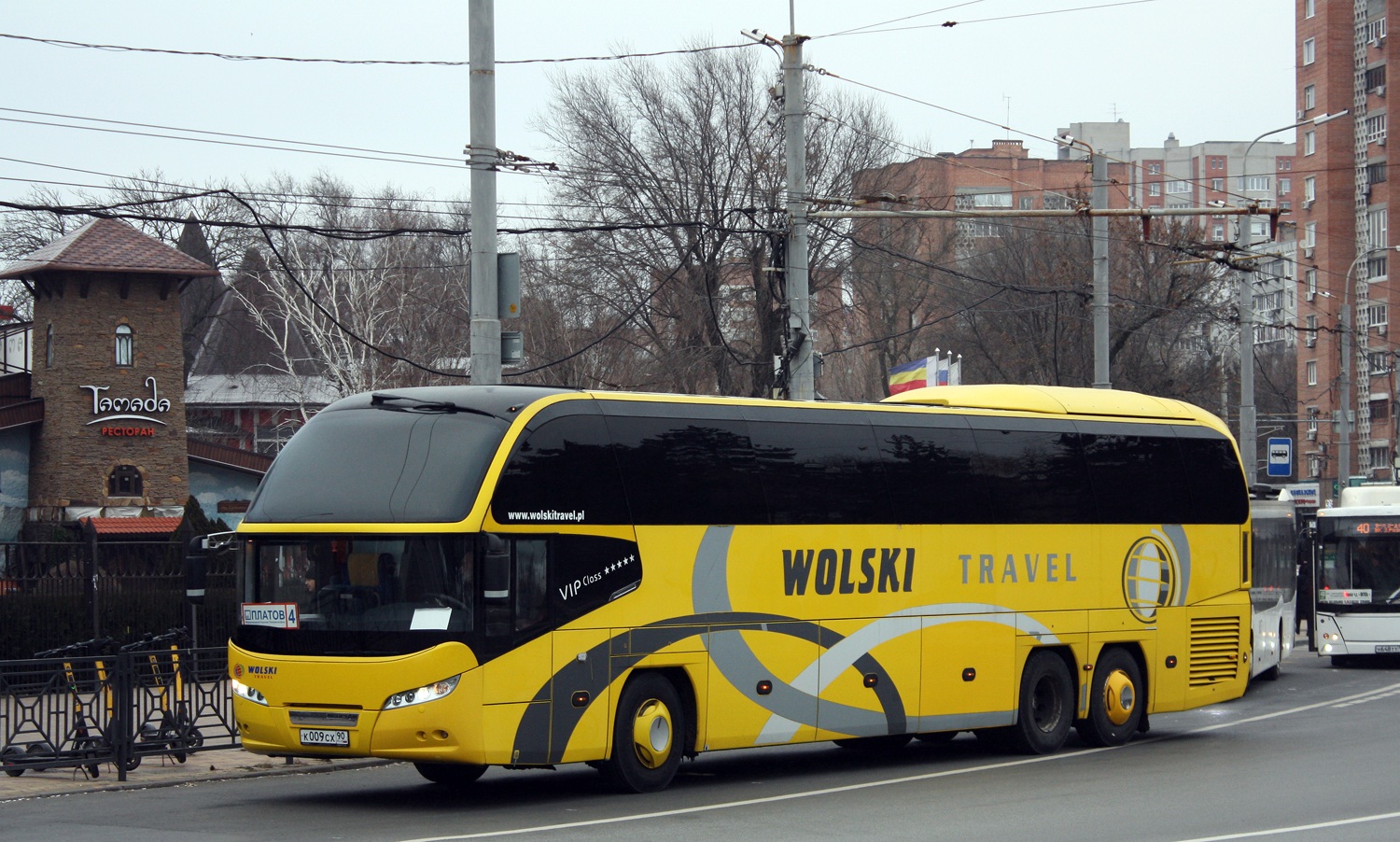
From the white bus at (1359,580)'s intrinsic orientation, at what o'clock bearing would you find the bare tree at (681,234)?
The bare tree is roughly at 4 o'clock from the white bus.

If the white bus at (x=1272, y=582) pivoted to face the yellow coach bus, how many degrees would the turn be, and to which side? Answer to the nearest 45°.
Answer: approximately 45° to its left

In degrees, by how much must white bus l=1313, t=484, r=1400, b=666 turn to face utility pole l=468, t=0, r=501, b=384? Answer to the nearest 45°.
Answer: approximately 45° to its right

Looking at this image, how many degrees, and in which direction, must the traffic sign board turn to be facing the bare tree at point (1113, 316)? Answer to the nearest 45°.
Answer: approximately 135° to its right

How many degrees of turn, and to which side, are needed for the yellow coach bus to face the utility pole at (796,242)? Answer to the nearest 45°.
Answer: approximately 135° to its right

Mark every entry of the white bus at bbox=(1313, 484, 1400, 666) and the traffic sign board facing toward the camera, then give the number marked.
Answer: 2

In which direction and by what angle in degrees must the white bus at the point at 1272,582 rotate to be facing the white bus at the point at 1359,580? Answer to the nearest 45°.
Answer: approximately 180°

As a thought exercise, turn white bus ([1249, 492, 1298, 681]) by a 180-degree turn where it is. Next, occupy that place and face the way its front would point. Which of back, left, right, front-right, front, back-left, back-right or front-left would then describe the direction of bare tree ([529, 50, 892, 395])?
left

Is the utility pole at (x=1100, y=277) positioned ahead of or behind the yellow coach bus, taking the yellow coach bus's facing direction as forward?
behind

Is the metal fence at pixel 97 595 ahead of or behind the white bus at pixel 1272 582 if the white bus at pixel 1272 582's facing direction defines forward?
ahead

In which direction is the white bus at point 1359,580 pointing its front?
toward the camera

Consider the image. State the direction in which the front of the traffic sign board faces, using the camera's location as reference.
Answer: facing the viewer

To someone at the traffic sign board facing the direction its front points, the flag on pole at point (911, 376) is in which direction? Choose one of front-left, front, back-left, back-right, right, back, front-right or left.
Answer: back-right

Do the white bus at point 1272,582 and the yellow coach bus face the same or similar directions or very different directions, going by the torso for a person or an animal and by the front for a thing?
same or similar directions

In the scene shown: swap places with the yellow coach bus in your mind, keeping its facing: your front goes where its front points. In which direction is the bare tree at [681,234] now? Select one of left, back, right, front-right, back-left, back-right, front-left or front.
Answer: back-right

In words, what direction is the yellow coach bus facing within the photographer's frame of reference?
facing the viewer and to the left of the viewer
